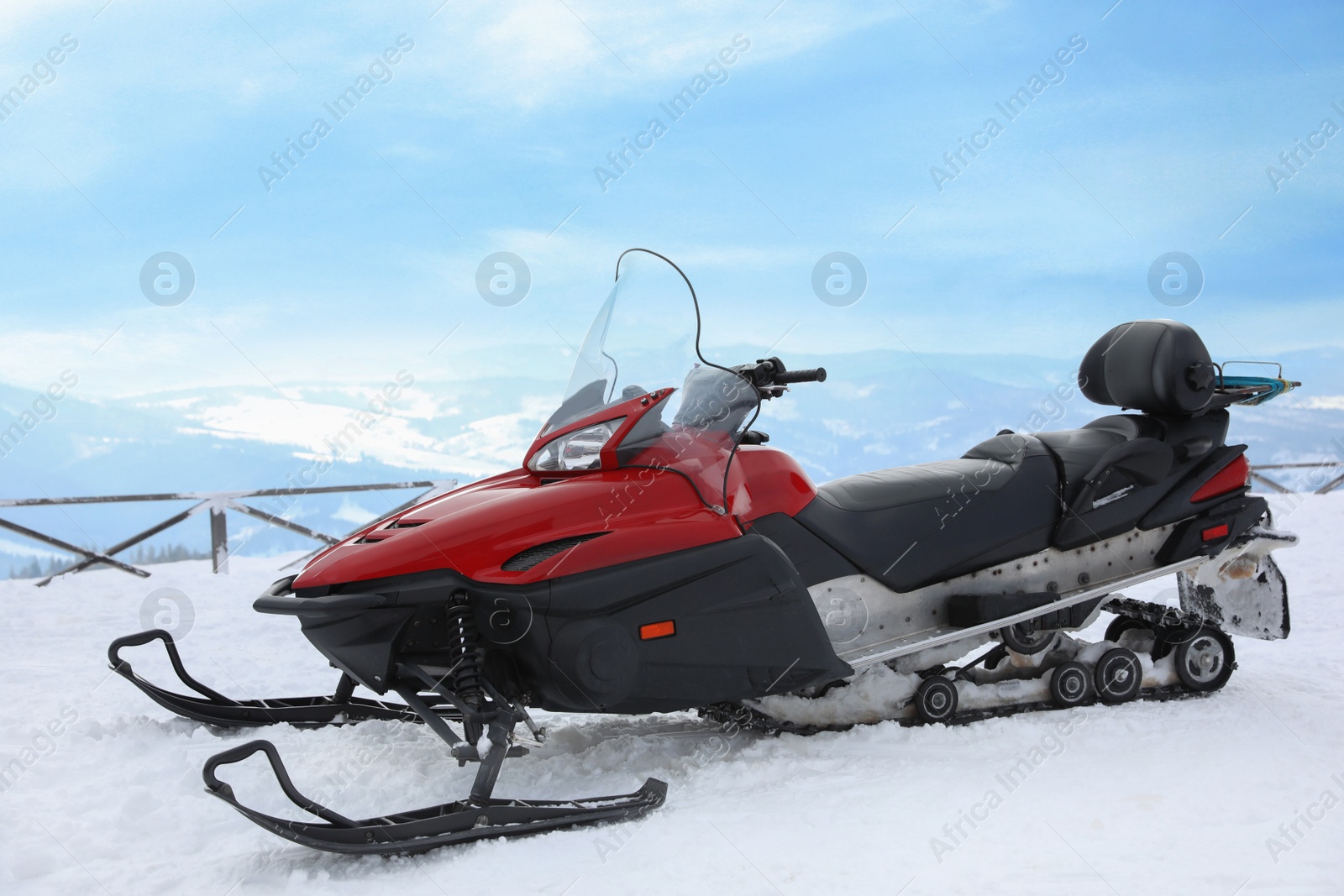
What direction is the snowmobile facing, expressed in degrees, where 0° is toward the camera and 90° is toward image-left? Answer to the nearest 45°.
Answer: approximately 45°
